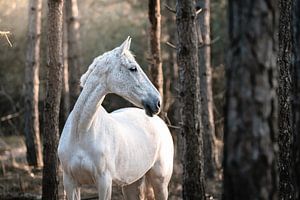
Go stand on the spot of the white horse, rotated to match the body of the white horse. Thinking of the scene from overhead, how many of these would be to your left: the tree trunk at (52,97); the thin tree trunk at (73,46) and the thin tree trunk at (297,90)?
1

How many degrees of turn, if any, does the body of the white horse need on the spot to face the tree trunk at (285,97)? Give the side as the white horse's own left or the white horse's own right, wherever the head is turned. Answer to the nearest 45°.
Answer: approximately 135° to the white horse's own left

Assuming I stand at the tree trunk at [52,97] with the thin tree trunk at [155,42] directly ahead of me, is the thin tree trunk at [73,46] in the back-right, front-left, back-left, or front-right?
front-left

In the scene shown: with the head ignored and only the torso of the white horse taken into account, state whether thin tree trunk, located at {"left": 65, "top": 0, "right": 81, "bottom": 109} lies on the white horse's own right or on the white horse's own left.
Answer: on the white horse's own right

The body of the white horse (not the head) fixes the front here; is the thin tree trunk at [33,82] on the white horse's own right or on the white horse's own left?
on the white horse's own right

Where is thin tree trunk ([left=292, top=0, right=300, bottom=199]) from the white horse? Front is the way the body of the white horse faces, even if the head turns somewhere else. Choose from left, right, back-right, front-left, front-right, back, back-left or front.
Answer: left

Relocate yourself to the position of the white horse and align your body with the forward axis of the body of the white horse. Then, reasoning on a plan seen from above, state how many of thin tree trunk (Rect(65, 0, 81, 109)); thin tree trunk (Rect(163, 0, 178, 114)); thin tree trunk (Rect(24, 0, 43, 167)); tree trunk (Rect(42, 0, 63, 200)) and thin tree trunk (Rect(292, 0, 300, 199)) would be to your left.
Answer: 1

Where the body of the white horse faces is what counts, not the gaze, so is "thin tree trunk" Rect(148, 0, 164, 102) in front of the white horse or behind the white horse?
behind

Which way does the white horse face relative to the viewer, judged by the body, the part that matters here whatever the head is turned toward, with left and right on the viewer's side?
facing the viewer and to the left of the viewer

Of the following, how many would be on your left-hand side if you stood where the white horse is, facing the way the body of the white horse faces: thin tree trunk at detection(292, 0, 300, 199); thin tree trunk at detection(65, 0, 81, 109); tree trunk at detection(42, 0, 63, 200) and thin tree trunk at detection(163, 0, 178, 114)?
1

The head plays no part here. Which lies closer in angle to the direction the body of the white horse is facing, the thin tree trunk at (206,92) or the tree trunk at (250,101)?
the tree trunk

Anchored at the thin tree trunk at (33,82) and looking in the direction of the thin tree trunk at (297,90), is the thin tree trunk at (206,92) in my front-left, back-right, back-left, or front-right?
front-left

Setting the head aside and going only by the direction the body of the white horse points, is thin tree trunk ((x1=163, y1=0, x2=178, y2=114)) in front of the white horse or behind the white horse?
behind
